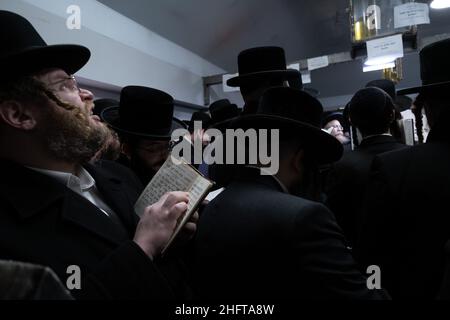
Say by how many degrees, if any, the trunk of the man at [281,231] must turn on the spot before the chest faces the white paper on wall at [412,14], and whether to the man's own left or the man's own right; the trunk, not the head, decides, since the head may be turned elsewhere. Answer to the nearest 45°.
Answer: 0° — they already face it

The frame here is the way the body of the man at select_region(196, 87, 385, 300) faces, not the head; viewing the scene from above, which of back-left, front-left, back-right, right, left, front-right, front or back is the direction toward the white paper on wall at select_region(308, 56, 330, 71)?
front-left

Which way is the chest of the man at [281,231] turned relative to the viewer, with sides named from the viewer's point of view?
facing away from the viewer and to the right of the viewer

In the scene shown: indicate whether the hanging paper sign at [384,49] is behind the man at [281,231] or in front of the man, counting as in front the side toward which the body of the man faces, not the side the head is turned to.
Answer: in front

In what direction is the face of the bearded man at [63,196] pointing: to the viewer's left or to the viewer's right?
to the viewer's right
